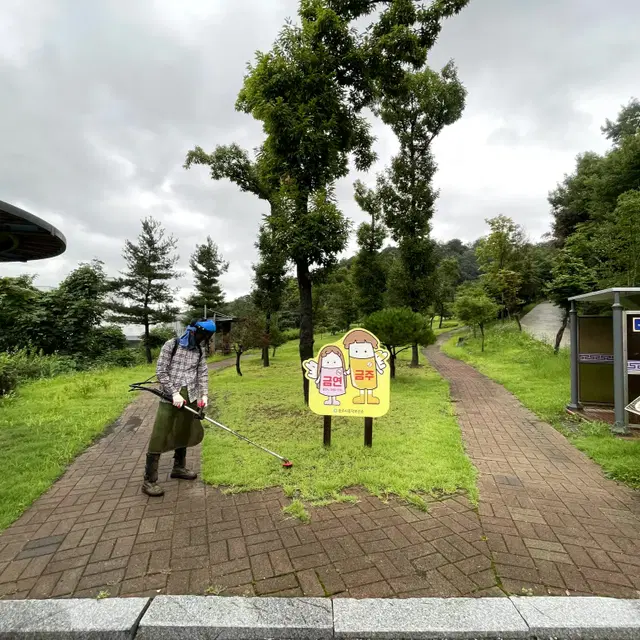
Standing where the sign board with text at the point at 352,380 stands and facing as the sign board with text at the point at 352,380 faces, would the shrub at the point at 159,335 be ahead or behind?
behind

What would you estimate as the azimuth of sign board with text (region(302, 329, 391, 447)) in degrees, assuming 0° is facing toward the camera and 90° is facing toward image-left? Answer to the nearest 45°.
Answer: approximately 0°

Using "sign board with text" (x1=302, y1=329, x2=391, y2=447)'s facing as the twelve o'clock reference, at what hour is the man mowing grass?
The man mowing grass is roughly at 2 o'clock from the sign board with text.

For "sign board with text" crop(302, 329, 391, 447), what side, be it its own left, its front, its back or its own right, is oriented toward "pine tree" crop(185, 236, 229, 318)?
back

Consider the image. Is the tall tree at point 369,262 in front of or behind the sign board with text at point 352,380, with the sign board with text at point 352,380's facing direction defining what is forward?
behind

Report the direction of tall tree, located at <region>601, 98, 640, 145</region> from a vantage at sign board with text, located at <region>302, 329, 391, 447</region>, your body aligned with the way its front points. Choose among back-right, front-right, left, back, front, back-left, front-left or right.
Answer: back-left

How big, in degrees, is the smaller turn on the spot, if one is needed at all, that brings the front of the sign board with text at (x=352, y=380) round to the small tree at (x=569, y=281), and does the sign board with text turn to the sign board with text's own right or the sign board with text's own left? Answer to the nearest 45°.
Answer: approximately 135° to the sign board with text's own left

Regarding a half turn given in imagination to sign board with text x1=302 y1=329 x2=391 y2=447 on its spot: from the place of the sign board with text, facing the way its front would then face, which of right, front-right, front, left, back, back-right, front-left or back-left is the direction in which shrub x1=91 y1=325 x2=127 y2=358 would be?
front-left

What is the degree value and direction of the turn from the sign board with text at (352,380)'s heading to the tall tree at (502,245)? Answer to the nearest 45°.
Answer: approximately 135° to its left

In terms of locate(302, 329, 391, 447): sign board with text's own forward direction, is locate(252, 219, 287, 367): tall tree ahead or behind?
behind

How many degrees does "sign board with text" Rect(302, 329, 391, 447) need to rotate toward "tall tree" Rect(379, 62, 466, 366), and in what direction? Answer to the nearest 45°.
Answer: approximately 180°

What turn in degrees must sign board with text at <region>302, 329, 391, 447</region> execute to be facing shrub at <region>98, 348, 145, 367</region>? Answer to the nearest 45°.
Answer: approximately 135° to its right
